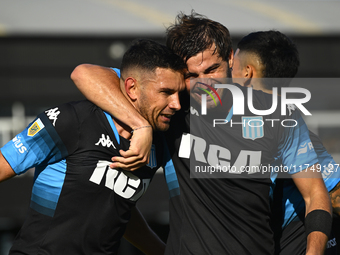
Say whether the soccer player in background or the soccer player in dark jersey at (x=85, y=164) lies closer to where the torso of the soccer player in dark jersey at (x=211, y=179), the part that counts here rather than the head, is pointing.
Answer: the soccer player in dark jersey

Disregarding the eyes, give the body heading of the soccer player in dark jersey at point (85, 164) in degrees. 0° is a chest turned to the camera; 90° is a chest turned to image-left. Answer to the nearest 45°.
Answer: approximately 315°

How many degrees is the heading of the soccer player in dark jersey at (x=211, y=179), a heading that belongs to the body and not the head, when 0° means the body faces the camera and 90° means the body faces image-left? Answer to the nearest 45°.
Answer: approximately 0°
